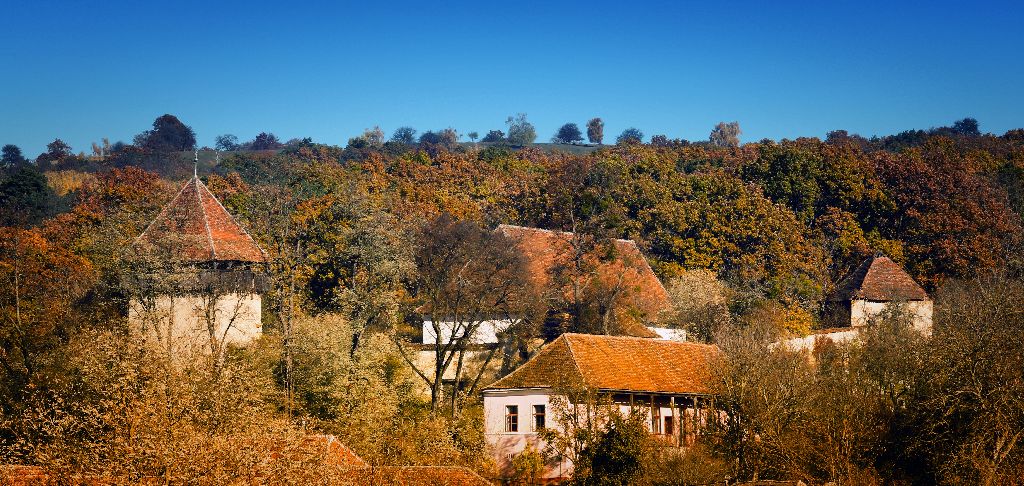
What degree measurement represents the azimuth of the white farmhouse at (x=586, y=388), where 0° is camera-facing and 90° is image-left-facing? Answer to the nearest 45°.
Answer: approximately 315°

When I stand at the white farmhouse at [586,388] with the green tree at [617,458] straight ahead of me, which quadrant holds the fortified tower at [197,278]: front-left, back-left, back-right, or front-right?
back-right

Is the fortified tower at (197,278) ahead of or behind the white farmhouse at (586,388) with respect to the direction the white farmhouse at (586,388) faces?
behind

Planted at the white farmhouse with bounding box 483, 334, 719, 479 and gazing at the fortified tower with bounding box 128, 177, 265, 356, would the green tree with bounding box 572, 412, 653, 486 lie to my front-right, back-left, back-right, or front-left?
back-left

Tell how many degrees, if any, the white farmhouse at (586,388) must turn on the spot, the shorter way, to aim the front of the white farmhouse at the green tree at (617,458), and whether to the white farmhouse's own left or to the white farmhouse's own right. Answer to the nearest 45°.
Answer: approximately 45° to the white farmhouse's own right

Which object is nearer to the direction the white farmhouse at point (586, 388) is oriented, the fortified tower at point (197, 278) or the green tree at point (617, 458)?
the green tree
